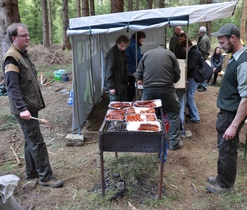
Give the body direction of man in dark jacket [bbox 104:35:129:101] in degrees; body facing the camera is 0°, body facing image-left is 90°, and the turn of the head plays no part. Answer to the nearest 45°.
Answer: approximately 315°

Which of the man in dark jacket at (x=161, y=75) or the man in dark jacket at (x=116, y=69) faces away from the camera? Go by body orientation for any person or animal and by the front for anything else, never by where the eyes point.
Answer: the man in dark jacket at (x=161, y=75)

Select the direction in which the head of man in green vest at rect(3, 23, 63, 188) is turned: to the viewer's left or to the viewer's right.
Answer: to the viewer's right

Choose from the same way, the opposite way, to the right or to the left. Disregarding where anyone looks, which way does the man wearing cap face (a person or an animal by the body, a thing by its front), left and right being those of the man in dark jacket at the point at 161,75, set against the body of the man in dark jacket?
to the left

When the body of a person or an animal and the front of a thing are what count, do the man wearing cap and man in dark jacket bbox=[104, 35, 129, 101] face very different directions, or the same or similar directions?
very different directions

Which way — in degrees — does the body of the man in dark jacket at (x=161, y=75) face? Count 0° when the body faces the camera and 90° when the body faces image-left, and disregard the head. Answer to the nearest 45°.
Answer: approximately 180°

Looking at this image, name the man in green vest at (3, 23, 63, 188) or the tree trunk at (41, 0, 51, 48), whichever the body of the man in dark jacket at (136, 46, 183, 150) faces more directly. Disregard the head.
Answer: the tree trunk

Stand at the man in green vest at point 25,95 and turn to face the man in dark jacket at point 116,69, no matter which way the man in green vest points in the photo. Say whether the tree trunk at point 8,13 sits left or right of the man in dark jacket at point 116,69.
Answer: left

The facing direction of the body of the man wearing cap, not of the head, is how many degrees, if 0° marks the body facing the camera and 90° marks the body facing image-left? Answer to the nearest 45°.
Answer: approximately 90°

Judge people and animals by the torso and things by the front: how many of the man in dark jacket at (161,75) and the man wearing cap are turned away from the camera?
1

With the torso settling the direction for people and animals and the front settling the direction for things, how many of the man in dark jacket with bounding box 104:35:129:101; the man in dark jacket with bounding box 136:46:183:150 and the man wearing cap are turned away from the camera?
1
